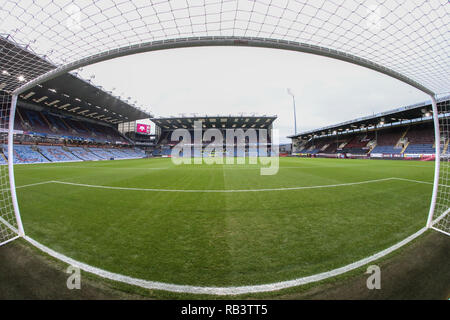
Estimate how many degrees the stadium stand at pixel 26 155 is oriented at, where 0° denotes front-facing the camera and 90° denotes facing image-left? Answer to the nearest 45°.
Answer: approximately 315°

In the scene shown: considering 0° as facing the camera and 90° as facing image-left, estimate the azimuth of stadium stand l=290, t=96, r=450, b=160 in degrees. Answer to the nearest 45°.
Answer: approximately 45°

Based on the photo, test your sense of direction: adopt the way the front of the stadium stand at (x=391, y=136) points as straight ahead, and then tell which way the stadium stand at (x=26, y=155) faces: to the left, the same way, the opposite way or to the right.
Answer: the opposite way

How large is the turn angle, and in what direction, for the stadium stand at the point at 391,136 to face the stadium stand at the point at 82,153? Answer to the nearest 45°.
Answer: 0° — it already faces it
